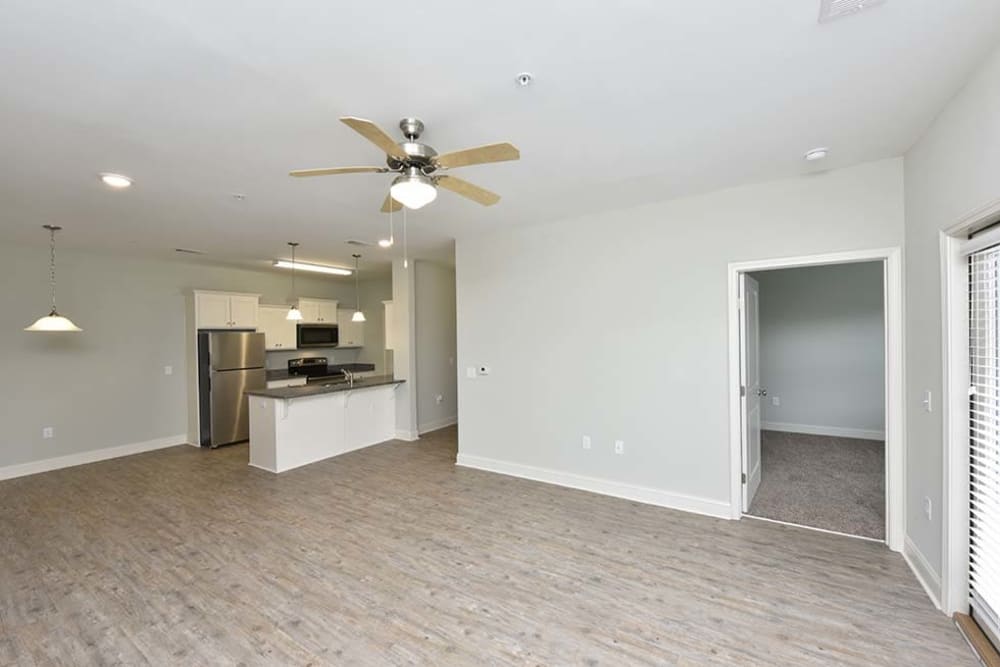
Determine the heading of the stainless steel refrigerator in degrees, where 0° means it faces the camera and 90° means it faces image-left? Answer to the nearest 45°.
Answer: approximately 315°

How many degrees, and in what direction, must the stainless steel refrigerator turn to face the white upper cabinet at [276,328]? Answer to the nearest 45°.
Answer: approximately 90° to its left

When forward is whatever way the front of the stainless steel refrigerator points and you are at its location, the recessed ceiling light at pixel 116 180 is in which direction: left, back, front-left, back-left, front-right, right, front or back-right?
front-right

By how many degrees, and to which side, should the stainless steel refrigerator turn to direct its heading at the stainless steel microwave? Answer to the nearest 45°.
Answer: approximately 90° to its left

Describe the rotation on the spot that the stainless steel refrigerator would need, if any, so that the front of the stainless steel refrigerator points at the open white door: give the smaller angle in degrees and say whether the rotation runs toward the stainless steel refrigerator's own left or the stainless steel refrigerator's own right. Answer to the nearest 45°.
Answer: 0° — it already faces it

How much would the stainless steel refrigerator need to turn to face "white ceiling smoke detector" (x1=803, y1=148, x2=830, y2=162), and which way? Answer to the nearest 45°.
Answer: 0° — it already faces it
